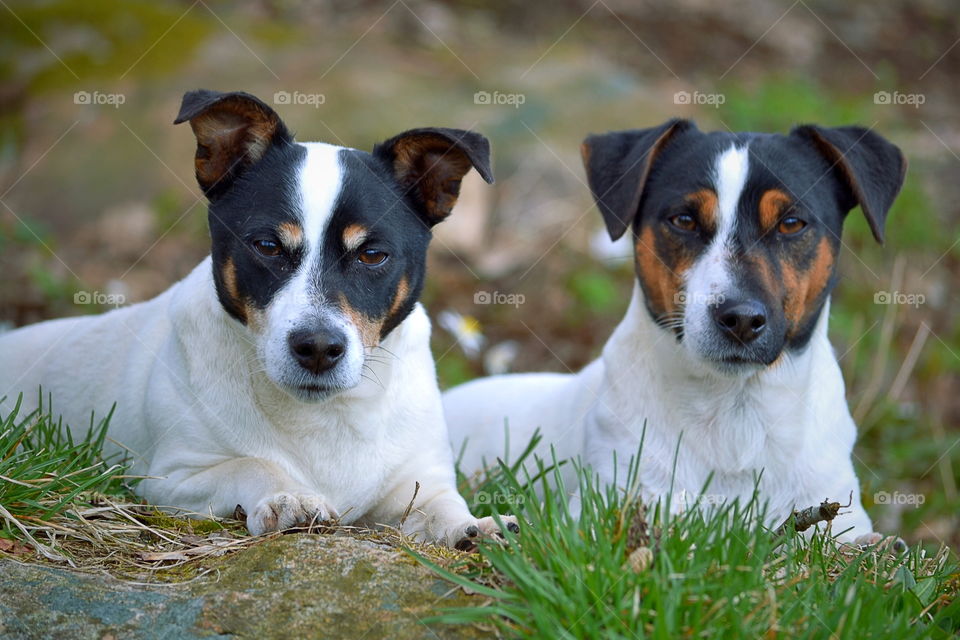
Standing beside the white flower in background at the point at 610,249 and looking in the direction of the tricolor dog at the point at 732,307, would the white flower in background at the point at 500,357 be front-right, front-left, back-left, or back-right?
front-right

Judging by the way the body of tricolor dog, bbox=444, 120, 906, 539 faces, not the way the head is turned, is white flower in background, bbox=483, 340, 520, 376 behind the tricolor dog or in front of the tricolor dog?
behind

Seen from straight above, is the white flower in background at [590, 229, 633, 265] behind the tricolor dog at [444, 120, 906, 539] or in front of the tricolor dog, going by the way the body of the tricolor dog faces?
behind

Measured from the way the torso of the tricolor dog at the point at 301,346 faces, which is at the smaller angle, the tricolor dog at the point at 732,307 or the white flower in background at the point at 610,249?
the tricolor dog

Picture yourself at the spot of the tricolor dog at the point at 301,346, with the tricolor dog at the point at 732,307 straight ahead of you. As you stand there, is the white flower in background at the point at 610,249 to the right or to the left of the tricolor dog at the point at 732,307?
left

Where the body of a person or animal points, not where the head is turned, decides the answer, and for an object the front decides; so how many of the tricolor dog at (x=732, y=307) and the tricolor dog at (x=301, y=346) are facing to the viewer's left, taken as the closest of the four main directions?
0

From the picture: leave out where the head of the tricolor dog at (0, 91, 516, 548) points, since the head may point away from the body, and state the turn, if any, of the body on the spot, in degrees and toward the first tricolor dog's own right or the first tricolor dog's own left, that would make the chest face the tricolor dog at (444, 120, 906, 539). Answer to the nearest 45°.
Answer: approximately 45° to the first tricolor dog's own left

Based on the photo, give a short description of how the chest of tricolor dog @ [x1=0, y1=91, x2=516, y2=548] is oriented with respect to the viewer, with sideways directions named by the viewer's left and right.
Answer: facing the viewer and to the right of the viewer

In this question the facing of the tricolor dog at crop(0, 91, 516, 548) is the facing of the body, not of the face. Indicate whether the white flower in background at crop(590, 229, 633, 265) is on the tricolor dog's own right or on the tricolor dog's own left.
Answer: on the tricolor dog's own left

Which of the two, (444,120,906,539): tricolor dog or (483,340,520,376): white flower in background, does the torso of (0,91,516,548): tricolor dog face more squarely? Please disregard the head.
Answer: the tricolor dog

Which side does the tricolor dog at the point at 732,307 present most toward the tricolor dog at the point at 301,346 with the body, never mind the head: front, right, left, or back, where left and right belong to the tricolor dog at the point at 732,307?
right

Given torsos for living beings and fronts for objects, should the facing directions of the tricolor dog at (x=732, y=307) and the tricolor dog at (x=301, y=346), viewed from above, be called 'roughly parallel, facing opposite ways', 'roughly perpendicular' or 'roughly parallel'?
roughly parallel

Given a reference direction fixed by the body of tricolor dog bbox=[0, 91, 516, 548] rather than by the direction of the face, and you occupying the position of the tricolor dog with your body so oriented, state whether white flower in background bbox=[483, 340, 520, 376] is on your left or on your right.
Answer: on your left
